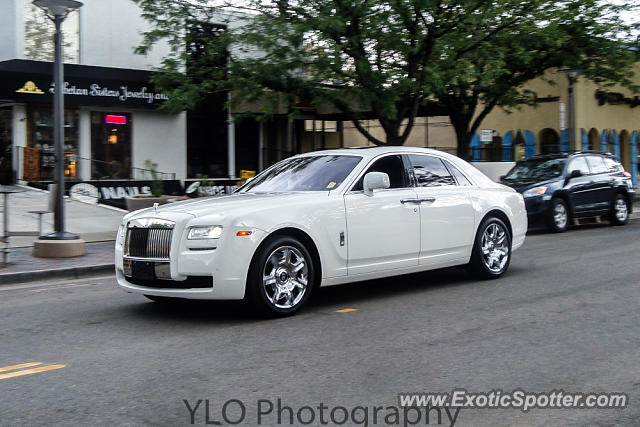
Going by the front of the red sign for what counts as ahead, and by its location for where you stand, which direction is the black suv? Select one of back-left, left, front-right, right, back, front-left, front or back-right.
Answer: front-left

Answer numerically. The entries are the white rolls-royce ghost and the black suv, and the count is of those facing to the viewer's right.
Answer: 0

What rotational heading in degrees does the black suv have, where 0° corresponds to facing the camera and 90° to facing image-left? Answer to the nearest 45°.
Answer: approximately 45°

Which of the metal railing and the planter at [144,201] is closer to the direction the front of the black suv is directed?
the planter

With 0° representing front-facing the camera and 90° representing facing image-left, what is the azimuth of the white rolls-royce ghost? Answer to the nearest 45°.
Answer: approximately 45°

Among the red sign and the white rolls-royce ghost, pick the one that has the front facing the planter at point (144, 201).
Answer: the red sign

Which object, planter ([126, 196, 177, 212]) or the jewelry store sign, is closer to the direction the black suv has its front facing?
the planter

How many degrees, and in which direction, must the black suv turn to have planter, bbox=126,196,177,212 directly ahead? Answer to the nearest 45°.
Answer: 0° — it already faces it

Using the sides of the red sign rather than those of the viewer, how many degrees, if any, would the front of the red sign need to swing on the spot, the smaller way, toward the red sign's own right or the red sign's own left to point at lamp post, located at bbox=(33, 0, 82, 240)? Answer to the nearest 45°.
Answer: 0° — it already faces it

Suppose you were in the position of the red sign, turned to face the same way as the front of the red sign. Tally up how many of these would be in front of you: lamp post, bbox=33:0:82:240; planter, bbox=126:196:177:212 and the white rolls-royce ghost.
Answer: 3
